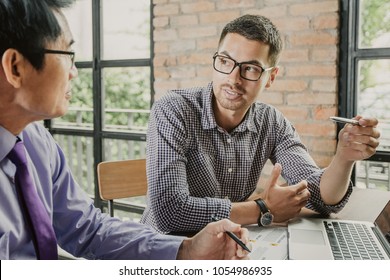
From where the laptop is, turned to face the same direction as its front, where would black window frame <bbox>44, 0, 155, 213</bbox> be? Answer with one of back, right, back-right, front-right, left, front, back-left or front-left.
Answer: front-right

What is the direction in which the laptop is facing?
to the viewer's left

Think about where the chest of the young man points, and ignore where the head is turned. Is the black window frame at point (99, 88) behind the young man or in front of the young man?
behind

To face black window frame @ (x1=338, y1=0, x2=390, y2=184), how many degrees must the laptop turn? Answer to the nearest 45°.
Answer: approximately 90° to its right

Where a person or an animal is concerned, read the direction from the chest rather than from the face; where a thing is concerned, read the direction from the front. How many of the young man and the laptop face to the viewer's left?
1
